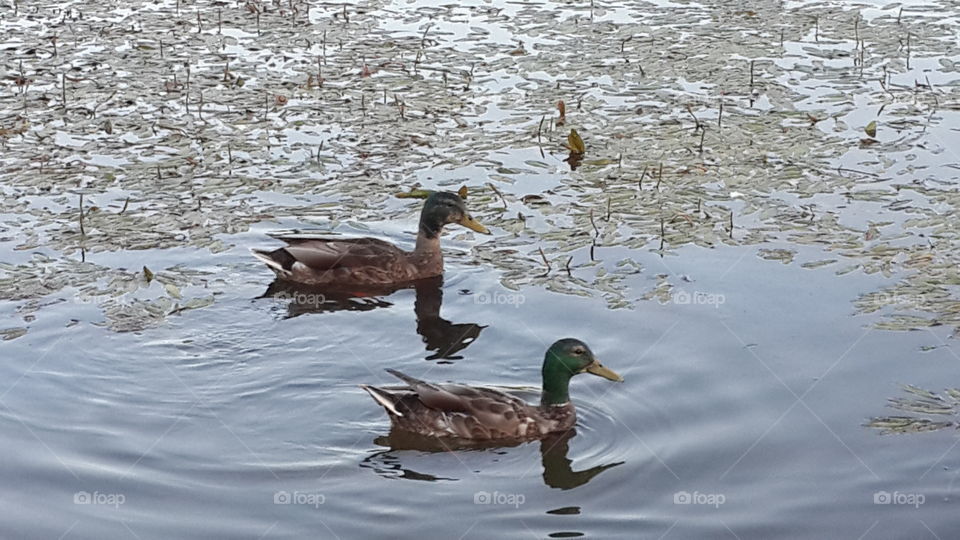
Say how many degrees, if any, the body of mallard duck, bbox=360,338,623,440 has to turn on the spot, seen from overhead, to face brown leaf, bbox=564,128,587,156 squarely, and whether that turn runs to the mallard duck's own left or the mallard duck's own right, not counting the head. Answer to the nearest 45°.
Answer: approximately 90° to the mallard duck's own left

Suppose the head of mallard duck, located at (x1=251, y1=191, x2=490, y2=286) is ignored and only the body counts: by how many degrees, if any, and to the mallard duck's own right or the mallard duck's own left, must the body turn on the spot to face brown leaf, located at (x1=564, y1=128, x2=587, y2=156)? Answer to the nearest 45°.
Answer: approximately 45° to the mallard duck's own left

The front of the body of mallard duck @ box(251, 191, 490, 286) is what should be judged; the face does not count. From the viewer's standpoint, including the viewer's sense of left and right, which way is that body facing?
facing to the right of the viewer

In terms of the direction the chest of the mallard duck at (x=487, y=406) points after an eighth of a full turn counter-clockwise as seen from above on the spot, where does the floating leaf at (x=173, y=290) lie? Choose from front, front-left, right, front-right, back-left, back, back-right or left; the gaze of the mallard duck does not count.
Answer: left

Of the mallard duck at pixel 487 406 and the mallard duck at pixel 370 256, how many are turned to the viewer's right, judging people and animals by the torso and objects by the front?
2

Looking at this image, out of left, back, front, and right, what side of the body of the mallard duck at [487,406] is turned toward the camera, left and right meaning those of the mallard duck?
right

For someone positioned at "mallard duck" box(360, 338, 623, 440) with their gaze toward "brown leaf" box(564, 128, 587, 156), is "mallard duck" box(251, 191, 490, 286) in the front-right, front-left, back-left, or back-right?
front-left

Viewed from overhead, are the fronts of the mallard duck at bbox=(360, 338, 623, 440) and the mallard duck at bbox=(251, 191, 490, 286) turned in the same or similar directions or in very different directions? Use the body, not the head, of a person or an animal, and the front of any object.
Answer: same or similar directions

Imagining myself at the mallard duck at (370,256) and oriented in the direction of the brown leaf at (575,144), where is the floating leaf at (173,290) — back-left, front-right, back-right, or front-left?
back-left

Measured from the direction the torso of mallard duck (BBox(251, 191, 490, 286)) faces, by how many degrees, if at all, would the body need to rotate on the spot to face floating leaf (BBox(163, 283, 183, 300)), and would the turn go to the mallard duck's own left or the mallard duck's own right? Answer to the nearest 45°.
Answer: approximately 180°

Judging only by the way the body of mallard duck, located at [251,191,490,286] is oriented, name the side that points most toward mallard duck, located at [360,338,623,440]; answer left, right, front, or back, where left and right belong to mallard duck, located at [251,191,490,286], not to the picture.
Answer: right

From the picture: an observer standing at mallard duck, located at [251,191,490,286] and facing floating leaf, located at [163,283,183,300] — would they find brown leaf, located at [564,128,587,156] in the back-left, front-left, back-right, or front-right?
back-right
